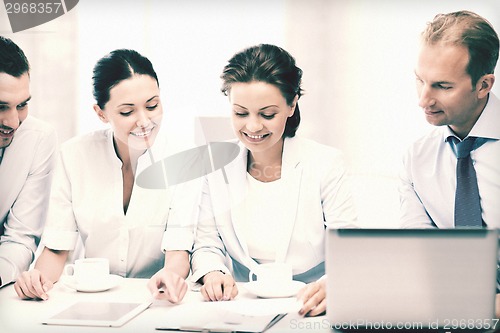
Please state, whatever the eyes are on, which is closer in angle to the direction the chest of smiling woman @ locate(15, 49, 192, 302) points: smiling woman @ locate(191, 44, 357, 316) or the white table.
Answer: the white table

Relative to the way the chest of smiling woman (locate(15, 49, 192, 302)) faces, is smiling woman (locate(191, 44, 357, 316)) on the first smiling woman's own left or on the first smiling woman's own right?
on the first smiling woman's own left

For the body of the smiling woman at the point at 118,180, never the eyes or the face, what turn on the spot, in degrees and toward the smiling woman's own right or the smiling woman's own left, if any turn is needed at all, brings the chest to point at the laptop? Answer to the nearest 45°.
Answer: approximately 45° to the smiling woman's own left

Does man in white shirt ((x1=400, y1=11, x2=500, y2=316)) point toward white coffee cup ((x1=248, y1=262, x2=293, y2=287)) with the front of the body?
yes

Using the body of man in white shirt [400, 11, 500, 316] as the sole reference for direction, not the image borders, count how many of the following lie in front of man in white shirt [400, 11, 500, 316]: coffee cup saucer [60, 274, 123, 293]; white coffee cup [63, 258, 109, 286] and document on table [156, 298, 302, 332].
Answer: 3

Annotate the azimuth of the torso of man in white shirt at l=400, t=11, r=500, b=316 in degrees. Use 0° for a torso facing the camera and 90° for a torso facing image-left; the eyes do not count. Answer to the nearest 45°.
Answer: approximately 45°

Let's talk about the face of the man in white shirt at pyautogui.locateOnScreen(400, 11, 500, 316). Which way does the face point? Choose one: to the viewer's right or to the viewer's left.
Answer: to the viewer's left

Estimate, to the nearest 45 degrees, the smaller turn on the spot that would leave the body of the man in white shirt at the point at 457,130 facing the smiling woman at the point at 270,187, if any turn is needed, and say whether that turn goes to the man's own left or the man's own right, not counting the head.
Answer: approximately 45° to the man's own right

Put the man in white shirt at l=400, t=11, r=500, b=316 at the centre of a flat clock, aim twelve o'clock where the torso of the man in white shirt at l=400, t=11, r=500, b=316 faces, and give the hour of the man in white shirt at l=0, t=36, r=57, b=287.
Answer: the man in white shirt at l=0, t=36, r=57, b=287 is roughly at 1 o'clock from the man in white shirt at l=400, t=11, r=500, b=316.
